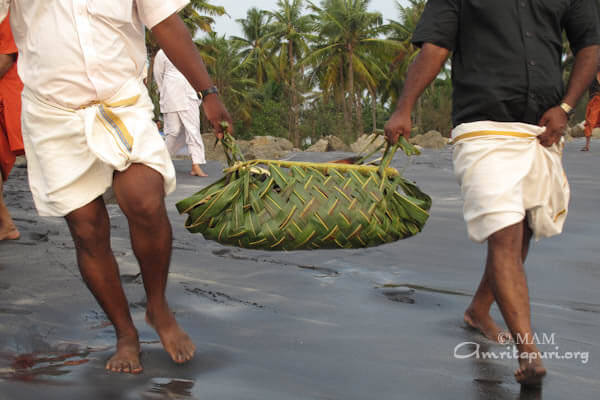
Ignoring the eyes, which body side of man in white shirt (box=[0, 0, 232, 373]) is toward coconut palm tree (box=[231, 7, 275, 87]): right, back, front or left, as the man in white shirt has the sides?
back

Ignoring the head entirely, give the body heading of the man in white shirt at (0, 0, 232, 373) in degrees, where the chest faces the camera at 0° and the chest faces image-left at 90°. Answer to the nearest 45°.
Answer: approximately 0°

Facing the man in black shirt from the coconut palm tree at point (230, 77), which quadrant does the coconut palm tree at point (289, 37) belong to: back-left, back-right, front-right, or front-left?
back-left

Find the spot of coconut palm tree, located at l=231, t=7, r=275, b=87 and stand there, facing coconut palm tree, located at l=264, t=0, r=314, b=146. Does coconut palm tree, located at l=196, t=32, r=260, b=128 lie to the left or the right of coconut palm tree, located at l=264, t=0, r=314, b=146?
right

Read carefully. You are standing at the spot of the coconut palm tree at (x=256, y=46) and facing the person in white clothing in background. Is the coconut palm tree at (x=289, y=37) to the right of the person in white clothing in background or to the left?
left

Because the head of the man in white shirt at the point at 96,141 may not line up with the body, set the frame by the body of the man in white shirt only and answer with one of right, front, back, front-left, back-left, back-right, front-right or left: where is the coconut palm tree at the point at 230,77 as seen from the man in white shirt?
back

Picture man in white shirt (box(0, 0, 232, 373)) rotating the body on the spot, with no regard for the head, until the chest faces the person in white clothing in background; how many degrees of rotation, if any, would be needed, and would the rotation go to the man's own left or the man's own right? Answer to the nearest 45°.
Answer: approximately 180°

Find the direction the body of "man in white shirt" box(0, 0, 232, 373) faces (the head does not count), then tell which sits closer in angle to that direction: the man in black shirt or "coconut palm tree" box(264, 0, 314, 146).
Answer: the man in black shirt

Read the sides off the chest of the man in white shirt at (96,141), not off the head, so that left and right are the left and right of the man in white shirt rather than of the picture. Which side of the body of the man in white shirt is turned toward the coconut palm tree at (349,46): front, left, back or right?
back

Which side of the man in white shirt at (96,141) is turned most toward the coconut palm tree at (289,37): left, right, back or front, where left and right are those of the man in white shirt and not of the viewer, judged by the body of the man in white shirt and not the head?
back
